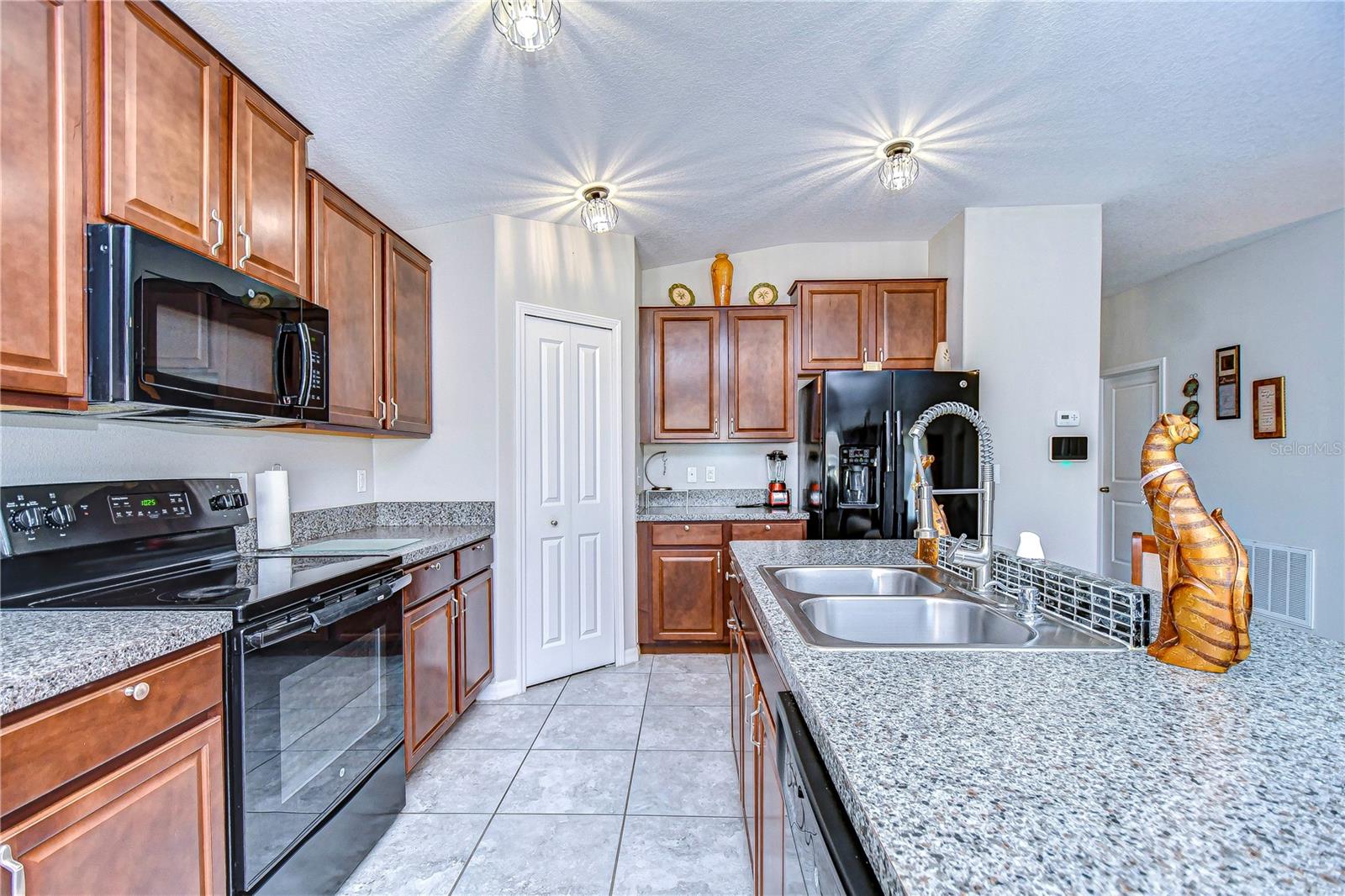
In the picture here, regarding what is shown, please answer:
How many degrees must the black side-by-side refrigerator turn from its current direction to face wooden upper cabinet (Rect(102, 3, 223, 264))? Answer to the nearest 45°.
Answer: approximately 45° to its right

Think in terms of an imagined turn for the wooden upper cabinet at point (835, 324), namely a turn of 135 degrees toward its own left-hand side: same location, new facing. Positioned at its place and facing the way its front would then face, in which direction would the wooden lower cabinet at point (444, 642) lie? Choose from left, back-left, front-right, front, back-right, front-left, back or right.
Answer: back

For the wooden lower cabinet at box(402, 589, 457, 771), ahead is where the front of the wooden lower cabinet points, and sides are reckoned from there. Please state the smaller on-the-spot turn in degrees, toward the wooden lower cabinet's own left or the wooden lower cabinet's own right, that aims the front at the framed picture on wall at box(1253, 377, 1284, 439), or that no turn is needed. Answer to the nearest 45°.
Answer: approximately 45° to the wooden lower cabinet's own left

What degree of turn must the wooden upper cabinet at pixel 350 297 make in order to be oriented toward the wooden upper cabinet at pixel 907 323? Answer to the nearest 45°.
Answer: approximately 45° to its left

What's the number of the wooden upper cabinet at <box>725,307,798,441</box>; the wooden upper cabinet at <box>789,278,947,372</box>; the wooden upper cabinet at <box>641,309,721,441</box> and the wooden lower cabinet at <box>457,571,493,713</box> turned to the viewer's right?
1

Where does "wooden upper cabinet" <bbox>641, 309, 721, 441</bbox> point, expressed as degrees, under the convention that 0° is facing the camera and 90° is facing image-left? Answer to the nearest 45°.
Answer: approximately 0°

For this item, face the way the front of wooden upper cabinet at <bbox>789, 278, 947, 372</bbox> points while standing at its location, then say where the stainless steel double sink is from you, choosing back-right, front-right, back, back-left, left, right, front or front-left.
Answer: front

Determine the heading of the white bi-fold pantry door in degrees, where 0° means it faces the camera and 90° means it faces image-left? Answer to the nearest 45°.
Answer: approximately 315°

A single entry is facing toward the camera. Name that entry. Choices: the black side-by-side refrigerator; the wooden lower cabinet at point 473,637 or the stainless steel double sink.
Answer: the black side-by-side refrigerator

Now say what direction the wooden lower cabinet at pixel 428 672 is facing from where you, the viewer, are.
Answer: facing the viewer and to the right of the viewer

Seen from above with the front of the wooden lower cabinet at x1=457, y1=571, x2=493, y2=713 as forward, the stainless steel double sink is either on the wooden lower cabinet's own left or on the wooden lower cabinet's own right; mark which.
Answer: on the wooden lower cabinet's own right

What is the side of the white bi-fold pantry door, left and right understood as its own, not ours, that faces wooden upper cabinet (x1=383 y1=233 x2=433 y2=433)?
right

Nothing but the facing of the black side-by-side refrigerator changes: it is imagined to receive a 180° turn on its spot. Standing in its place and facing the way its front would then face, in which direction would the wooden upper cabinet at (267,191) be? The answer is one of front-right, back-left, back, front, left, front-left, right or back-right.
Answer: back-left

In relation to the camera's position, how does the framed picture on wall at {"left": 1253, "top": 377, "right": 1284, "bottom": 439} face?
facing the viewer and to the left of the viewer

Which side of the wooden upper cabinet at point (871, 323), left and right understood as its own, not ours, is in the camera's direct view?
front

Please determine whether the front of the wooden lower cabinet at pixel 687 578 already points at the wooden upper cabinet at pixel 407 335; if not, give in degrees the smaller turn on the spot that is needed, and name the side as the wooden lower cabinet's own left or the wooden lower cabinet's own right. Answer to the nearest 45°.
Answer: approximately 45° to the wooden lower cabinet's own right

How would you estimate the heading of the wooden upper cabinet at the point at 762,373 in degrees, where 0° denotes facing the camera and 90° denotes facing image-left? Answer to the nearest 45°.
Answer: approximately 0°
